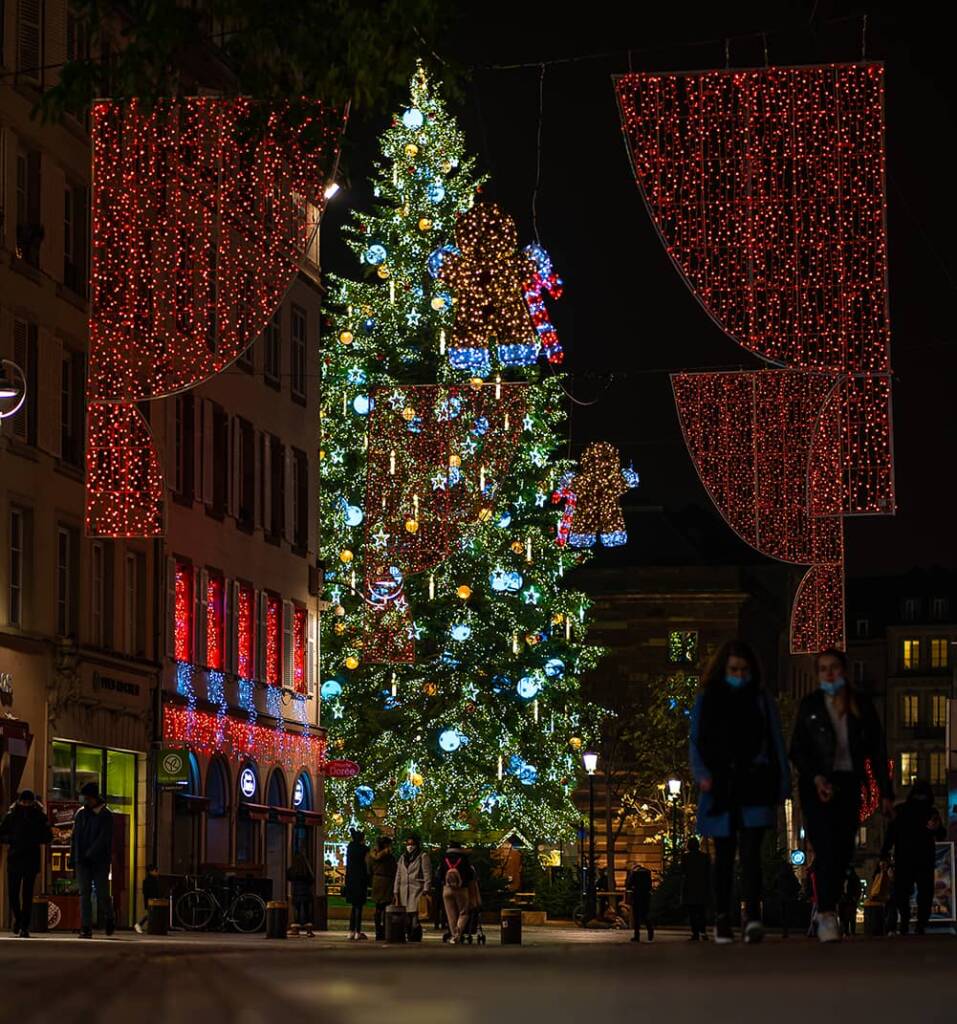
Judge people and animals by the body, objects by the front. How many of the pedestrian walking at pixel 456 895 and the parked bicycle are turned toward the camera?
0

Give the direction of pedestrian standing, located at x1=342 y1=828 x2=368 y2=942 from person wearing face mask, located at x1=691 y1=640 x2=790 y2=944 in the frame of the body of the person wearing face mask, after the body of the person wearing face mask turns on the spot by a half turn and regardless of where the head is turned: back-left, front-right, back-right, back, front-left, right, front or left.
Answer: front

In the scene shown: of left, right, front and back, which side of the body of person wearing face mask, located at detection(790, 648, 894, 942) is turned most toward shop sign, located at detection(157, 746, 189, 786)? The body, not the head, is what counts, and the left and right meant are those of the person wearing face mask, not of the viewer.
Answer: back

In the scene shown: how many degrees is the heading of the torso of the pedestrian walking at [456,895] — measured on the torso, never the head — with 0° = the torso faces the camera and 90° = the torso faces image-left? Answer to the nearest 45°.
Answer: approximately 180°

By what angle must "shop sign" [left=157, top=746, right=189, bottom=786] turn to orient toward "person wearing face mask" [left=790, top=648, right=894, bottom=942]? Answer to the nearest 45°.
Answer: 0° — it already faces them
